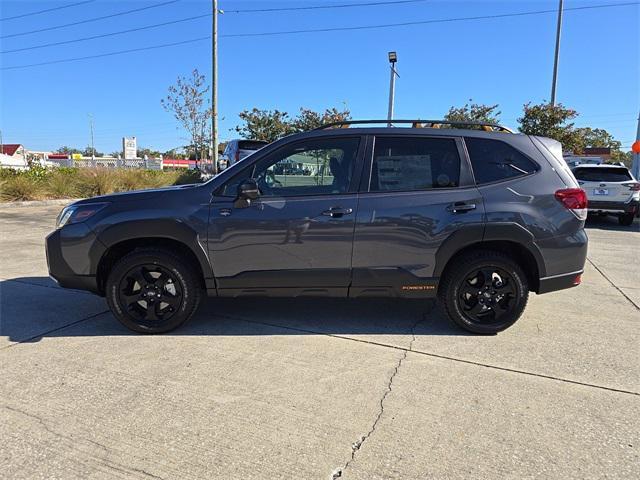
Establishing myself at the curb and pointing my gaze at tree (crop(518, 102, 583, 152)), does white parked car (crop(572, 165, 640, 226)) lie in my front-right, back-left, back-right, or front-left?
front-right

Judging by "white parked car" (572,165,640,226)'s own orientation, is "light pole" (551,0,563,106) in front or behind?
in front

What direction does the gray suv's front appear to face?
to the viewer's left

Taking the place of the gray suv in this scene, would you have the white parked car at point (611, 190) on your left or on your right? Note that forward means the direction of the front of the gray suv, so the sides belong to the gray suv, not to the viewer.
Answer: on your right

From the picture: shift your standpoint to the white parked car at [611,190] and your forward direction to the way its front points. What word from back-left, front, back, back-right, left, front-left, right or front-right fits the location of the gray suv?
back

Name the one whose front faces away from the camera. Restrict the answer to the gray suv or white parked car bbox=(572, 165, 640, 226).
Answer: the white parked car

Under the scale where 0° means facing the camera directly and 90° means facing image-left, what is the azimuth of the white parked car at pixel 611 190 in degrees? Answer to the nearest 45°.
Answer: approximately 180°

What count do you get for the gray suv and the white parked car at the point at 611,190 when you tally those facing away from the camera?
1

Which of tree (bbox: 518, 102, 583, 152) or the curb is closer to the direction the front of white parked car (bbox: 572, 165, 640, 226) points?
the tree

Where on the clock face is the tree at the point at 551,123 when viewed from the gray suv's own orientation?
The tree is roughly at 4 o'clock from the gray suv.

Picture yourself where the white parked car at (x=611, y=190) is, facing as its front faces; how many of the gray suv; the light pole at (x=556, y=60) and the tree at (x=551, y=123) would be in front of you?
2

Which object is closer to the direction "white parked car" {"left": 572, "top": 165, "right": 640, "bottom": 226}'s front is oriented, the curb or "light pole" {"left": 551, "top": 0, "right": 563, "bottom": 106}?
the light pole

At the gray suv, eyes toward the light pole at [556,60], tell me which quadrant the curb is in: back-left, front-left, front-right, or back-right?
front-left

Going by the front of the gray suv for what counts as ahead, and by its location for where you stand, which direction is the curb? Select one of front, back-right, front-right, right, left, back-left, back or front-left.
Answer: front-right

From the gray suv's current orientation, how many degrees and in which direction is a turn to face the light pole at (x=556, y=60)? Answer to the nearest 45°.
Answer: approximately 135° to its right
